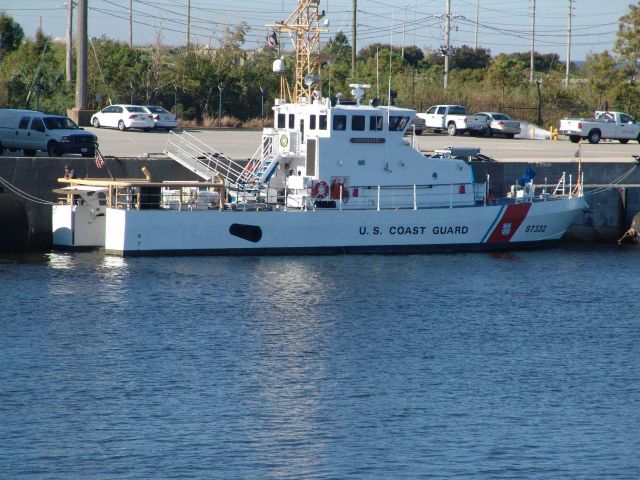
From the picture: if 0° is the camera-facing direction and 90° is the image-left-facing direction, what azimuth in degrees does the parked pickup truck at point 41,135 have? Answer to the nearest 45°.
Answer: approximately 315°

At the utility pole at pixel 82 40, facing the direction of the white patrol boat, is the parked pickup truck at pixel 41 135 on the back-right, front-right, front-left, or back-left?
front-right

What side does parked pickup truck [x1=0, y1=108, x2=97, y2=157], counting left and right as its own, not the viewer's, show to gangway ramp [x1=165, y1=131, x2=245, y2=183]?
front

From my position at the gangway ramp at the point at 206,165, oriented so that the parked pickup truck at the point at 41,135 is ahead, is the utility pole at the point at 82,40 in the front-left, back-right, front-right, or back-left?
front-right

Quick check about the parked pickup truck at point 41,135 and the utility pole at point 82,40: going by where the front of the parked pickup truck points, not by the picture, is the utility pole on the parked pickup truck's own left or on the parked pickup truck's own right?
on the parked pickup truck's own left

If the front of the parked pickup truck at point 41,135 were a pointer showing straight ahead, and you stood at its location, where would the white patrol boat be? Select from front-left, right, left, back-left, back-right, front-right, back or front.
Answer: front

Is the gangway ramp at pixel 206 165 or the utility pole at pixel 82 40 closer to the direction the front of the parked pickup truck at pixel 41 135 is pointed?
the gangway ramp

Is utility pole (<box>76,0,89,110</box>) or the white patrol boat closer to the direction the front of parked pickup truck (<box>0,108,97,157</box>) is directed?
the white patrol boat
